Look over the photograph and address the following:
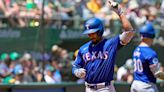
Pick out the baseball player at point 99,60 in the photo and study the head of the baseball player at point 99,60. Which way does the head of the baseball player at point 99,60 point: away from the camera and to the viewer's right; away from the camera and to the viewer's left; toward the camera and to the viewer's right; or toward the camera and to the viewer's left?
toward the camera and to the viewer's left

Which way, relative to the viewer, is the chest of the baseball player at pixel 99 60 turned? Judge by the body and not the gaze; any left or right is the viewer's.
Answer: facing the viewer and to the left of the viewer
